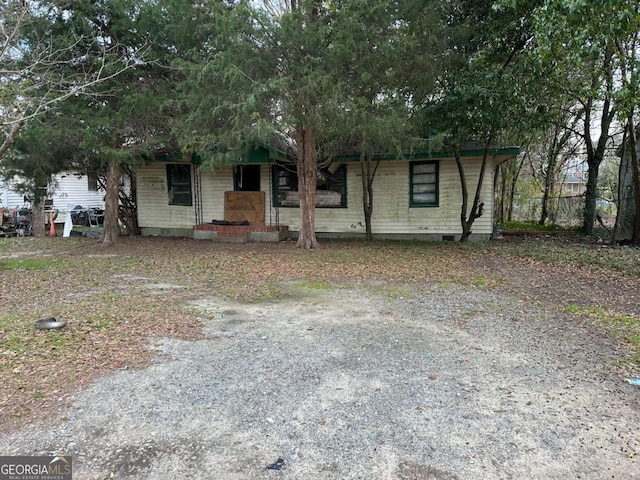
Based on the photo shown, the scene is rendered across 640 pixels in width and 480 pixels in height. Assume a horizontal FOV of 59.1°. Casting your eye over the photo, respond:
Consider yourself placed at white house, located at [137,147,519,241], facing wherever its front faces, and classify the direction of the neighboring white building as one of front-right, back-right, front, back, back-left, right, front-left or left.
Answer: back-right

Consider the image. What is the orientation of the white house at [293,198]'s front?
toward the camera

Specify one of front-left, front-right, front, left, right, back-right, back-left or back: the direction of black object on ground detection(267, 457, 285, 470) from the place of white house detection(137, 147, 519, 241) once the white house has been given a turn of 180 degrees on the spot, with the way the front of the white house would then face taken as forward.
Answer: back
